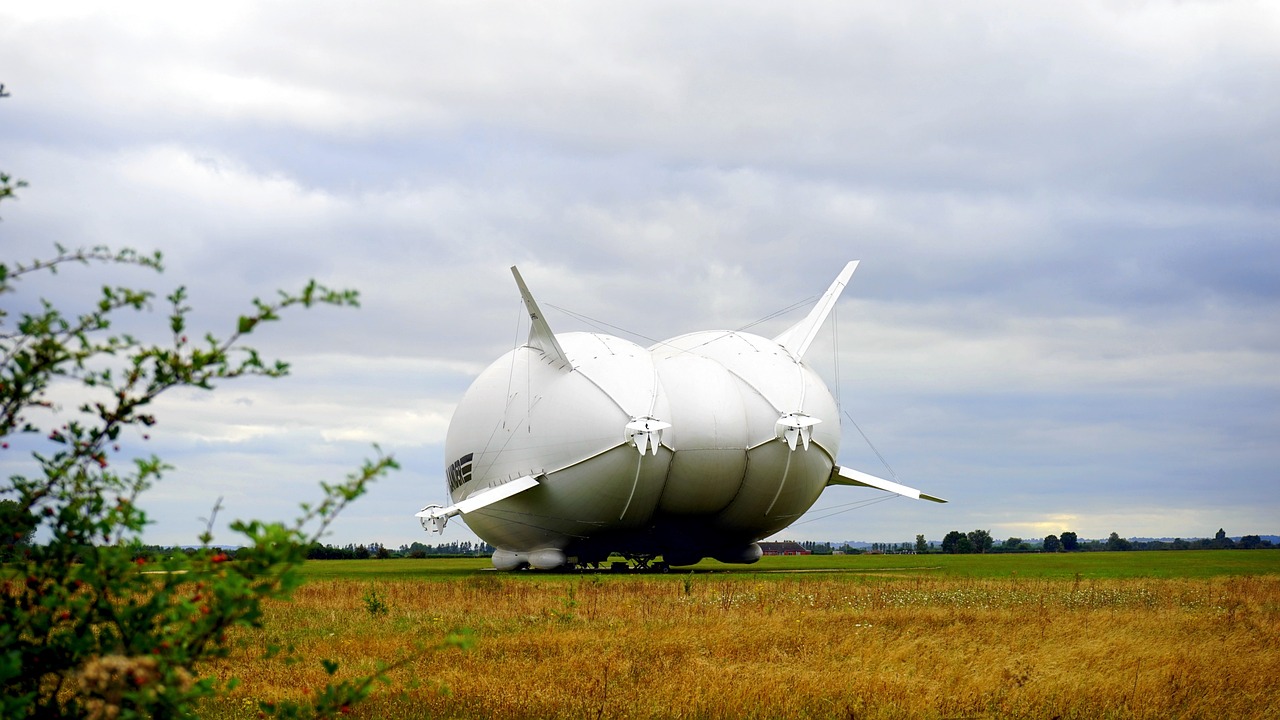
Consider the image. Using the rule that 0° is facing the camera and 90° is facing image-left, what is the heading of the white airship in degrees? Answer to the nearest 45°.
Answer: approximately 135°
